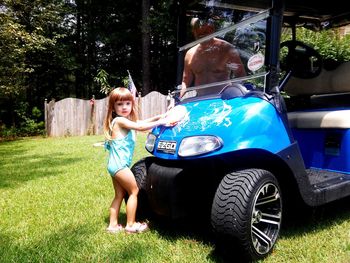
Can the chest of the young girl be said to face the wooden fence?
no

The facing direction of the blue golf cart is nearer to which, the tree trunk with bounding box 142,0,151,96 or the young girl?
the young girl

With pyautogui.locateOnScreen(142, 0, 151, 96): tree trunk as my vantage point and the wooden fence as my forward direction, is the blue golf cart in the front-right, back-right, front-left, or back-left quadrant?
front-left

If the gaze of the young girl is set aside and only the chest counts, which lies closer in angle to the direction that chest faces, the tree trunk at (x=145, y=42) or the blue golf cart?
the blue golf cart

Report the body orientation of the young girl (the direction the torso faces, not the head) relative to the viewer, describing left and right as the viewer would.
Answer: facing to the right of the viewer

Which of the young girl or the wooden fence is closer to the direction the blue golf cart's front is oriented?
the young girl

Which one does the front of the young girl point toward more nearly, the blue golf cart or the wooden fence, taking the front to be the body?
the blue golf cart

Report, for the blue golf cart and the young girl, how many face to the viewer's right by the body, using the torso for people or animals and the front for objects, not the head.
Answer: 1

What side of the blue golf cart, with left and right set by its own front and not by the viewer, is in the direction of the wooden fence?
right

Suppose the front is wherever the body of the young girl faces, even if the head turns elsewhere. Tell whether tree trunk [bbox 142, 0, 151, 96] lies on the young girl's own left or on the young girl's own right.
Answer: on the young girl's own left
